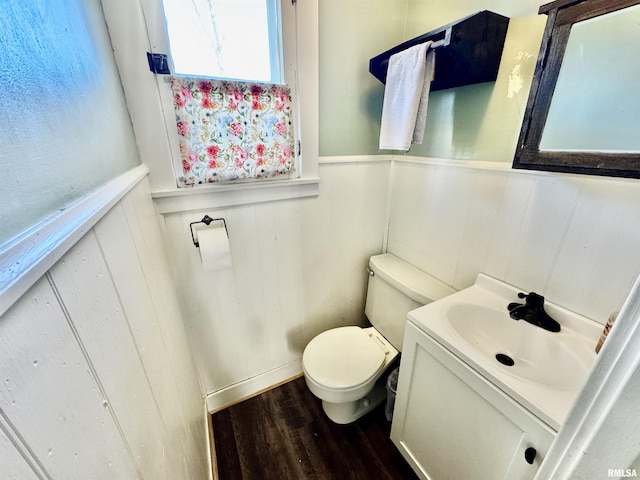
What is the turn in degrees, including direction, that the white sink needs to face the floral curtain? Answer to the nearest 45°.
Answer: approximately 45° to its right

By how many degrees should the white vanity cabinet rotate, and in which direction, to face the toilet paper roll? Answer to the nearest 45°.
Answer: approximately 45° to its right

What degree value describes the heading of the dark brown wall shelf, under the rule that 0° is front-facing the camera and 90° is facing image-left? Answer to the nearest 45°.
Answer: approximately 45°

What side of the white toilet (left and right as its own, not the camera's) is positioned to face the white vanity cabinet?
left
